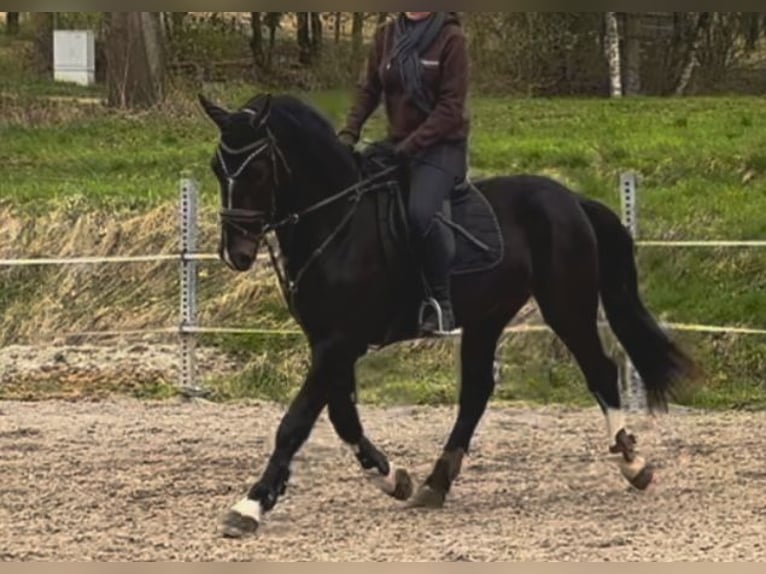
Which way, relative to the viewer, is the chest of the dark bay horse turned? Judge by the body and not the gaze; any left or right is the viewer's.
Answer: facing the viewer and to the left of the viewer
